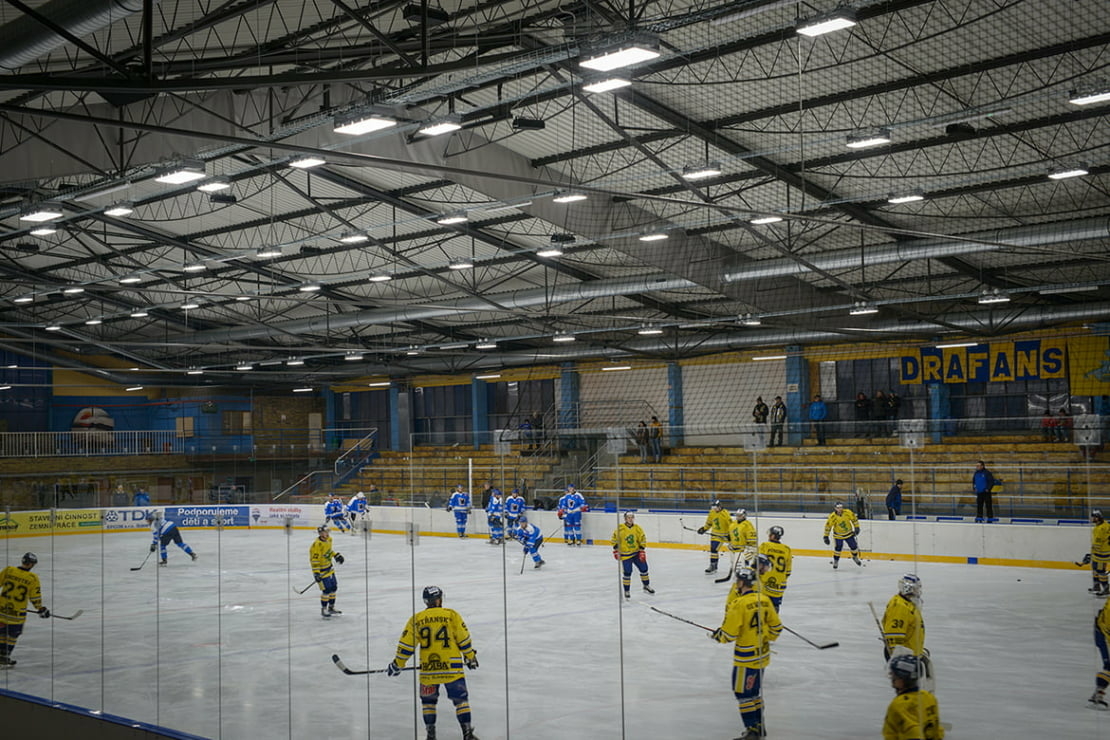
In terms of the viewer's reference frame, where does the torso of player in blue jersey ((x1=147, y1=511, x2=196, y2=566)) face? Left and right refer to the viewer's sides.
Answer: facing to the left of the viewer

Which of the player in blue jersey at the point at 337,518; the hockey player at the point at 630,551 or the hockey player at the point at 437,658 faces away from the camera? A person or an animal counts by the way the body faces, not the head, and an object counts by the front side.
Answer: the hockey player at the point at 437,658

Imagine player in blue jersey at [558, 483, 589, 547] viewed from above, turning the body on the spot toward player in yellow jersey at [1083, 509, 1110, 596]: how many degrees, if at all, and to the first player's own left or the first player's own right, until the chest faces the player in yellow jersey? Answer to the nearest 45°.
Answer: approximately 45° to the first player's own left

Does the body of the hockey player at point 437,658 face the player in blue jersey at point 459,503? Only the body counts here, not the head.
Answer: yes

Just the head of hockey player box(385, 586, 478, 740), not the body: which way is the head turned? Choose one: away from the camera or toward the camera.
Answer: away from the camera

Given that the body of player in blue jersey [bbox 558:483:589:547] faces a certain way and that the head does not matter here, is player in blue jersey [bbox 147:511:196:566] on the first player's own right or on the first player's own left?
on the first player's own right

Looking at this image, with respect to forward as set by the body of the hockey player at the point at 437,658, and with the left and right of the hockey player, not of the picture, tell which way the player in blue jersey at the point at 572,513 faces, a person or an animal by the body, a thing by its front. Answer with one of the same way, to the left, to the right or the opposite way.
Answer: the opposite way

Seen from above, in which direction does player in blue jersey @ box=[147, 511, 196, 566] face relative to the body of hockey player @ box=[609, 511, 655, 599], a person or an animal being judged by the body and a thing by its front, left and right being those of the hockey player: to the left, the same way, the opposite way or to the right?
to the right

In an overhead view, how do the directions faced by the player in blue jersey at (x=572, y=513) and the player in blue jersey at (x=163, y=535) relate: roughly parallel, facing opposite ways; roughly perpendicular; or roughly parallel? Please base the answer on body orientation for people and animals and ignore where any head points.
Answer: roughly perpendicular
